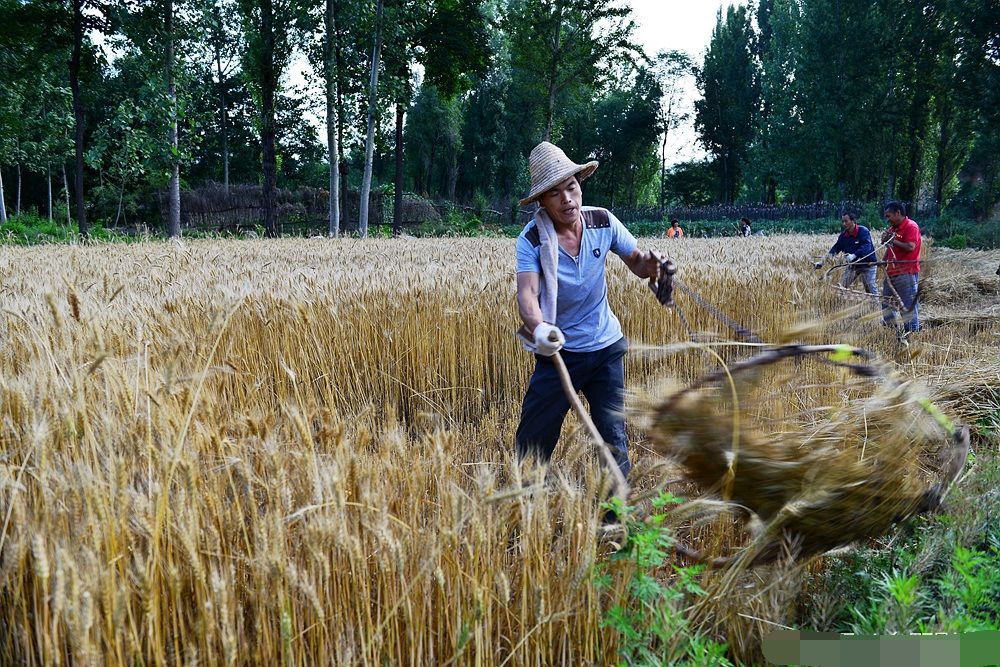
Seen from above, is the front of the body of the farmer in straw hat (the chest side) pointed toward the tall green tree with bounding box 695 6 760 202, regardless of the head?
no

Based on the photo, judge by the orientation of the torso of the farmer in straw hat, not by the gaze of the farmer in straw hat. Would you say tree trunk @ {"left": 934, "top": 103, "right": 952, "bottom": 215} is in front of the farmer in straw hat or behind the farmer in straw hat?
behind

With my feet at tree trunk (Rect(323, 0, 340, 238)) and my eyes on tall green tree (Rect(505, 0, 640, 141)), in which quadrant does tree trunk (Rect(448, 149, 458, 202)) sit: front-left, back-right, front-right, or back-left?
front-left

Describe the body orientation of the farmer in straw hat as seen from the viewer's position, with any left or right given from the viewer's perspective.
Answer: facing the viewer

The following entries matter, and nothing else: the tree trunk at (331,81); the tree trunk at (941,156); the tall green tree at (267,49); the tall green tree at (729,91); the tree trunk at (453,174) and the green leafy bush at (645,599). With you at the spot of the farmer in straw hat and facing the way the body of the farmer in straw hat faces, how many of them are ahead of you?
1

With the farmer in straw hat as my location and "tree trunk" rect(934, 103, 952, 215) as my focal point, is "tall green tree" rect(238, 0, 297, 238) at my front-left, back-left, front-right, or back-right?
front-left

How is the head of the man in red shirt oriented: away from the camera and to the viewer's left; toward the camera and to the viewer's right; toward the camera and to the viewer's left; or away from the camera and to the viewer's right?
toward the camera and to the viewer's left

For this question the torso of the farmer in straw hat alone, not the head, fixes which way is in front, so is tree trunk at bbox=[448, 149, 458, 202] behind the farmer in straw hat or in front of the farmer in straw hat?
behind

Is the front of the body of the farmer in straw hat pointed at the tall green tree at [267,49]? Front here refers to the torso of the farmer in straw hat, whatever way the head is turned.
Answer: no

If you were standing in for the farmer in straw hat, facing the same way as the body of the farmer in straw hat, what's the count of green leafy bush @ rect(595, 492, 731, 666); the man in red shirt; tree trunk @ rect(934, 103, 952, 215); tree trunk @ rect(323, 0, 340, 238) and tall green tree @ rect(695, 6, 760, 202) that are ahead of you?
1

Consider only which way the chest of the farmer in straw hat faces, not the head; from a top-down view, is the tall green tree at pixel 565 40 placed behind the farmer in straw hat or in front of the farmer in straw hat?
behind

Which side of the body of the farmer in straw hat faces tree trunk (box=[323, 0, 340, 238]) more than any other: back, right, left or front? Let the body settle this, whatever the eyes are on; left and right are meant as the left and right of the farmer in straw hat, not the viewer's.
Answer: back

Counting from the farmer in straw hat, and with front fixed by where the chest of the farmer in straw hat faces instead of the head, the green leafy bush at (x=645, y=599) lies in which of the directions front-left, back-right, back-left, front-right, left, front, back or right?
front
